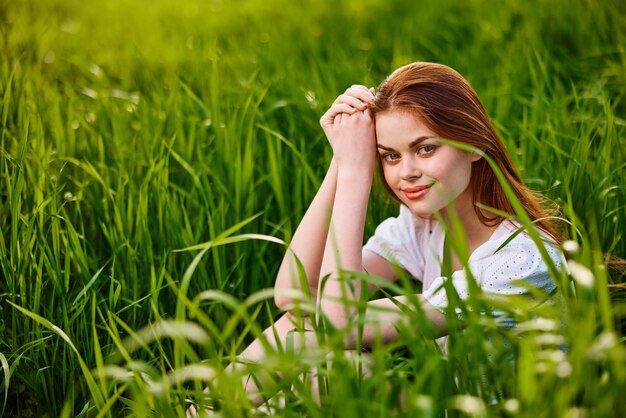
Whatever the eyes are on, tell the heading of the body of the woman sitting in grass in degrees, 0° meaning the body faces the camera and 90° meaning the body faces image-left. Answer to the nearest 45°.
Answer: approximately 45°
